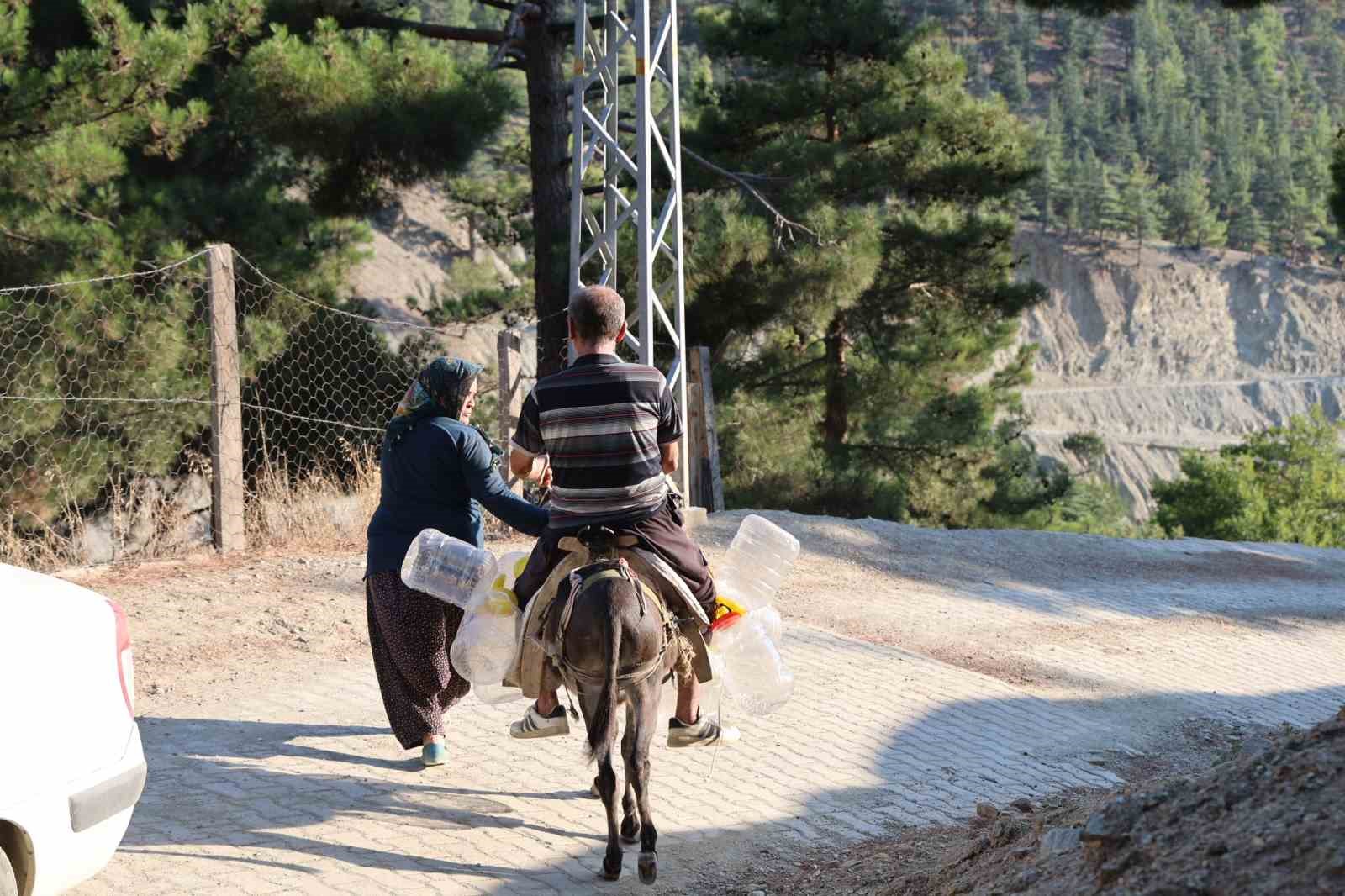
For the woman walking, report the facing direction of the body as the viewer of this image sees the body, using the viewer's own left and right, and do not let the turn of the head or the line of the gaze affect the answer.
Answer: facing away from the viewer and to the right of the viewer

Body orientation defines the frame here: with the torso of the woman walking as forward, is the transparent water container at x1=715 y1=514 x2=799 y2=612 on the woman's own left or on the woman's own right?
on the woman's own right

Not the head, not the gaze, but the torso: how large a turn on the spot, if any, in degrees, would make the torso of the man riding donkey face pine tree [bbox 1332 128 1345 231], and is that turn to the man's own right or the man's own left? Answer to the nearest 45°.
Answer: approximately 45° to the man's own right

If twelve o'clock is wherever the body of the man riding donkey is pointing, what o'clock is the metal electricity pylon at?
The metal electricity pylon is roughly at 12 o'clock from the man riding donkey.

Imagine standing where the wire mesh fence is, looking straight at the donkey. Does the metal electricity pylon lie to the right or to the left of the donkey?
left

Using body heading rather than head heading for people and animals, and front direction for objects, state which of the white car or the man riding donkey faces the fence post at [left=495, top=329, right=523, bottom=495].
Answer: the man riding donkey

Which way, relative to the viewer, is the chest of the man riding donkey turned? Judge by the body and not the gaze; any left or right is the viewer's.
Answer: facing away from the viewer

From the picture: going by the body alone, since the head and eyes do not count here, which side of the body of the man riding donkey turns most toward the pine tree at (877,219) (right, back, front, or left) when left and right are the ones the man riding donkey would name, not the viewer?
front

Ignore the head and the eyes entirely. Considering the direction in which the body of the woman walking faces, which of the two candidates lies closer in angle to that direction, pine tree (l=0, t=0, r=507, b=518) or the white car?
the pine tree

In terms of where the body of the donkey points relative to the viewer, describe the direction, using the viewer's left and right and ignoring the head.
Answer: facing away from the viewer

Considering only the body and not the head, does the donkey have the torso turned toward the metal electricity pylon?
yes

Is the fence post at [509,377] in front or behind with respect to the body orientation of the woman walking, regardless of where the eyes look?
in front

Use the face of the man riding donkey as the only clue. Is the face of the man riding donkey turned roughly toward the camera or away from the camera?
away from the camera
